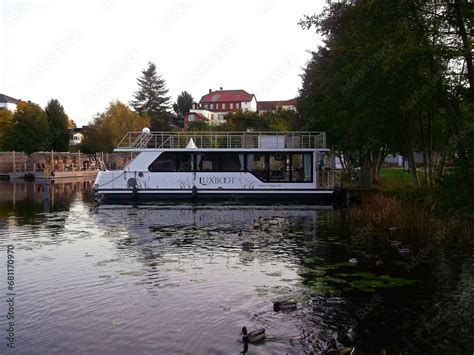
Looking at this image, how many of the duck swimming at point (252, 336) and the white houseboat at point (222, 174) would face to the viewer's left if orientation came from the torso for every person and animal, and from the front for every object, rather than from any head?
2

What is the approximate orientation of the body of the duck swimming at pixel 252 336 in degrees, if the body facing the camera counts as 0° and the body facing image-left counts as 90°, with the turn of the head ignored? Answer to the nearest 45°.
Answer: approximately 90°

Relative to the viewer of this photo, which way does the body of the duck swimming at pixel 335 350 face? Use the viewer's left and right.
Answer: facing to the left of the viewer

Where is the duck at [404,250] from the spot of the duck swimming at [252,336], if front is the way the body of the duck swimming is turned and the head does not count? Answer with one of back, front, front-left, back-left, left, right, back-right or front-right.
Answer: back-right

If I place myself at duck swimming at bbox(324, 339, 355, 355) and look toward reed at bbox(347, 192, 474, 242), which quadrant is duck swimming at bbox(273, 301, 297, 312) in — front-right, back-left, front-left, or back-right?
front-left

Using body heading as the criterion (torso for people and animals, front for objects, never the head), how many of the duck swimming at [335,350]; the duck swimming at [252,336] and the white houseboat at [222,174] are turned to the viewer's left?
3

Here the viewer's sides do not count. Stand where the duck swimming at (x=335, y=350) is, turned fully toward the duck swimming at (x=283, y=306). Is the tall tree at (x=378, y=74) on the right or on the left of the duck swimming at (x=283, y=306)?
right

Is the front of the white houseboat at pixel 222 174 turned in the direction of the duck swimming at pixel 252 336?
no

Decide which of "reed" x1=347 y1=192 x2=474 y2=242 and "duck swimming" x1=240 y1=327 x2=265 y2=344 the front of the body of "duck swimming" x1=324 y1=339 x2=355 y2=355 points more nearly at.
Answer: the duck swimming

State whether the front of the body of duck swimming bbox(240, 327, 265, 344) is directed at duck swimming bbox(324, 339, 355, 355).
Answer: no

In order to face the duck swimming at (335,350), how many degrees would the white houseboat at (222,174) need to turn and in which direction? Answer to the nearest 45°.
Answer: approximately 90° to its left

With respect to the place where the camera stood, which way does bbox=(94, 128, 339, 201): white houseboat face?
facing to the left of the viewer

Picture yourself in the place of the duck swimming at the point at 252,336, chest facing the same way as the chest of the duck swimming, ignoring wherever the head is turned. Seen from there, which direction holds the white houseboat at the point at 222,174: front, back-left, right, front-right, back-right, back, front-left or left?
right

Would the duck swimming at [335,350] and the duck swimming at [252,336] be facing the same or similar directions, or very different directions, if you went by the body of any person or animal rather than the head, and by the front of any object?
same or similar directions
